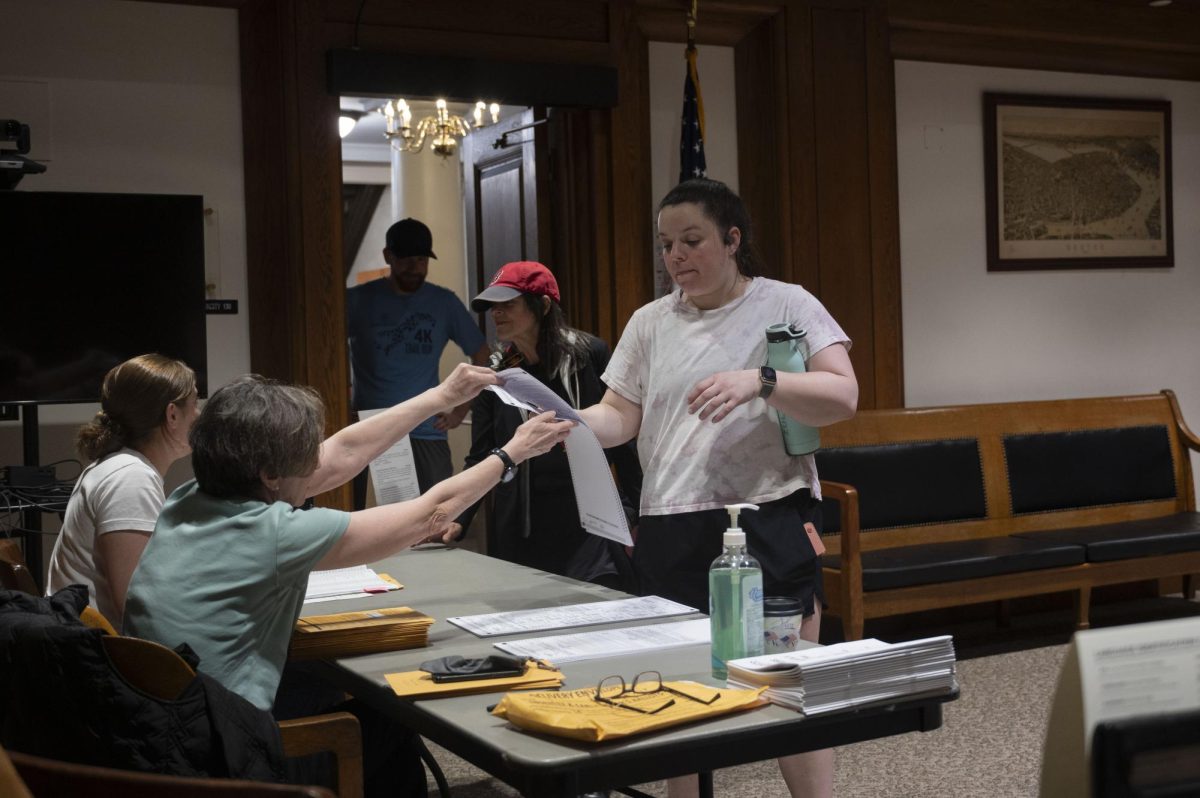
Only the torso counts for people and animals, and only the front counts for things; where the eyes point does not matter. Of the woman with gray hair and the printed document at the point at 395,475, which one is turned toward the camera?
the printed document

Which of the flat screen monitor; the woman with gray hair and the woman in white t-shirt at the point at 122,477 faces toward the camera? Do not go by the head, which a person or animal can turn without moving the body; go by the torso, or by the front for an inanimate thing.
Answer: the flat screen monitor

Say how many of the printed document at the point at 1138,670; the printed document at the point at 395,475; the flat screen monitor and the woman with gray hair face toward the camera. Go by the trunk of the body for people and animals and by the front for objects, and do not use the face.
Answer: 3

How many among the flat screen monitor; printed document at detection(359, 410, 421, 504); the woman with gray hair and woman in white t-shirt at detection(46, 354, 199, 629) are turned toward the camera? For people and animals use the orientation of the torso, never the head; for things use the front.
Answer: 2

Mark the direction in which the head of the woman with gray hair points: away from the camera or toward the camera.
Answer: away from the camera

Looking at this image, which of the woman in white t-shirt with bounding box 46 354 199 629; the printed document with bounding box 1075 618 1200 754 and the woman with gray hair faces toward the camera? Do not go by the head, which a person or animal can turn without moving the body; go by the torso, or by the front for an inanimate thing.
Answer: the printed document

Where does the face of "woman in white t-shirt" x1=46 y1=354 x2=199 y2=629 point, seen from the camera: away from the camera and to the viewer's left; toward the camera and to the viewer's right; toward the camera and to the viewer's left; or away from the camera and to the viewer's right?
away from the camera and to the viewer's right

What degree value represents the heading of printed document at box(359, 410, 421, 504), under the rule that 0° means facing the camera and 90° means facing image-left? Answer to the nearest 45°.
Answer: approximately 0°

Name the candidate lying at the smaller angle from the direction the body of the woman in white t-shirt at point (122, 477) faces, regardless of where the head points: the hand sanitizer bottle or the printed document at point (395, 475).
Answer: the printed document

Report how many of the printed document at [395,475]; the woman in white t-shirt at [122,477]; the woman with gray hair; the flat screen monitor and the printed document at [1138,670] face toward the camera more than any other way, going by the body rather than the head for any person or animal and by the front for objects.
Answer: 3

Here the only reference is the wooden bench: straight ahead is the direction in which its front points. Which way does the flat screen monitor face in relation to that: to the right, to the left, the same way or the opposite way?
the same way

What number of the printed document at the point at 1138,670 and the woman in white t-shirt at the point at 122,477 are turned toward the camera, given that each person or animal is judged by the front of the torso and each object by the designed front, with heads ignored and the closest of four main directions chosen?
1

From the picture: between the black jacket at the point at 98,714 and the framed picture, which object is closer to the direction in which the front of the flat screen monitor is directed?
the black jacket

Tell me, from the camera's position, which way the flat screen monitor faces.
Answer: facing the viewer

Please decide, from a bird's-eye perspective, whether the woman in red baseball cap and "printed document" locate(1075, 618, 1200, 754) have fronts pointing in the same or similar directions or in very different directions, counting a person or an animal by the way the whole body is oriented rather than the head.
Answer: same or similar directions

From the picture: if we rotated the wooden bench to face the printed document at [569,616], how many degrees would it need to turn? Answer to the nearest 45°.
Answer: approximately 45° to its right

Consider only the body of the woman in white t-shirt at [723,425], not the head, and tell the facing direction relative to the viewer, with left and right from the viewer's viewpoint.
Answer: facing the viewer and to the left of the viewer

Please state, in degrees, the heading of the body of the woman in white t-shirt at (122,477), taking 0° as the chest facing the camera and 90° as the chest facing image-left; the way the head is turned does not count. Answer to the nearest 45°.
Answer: approximately 225°

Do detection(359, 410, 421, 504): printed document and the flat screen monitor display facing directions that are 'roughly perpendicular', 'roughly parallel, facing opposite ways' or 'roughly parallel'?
roughly parallel

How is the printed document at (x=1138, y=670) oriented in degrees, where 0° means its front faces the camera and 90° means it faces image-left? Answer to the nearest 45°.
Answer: approximately 0°

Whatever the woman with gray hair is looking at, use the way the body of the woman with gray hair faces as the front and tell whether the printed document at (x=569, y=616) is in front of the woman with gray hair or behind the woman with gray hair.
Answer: in front
